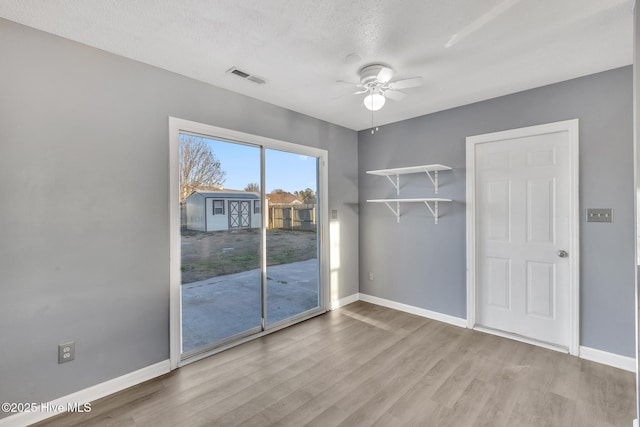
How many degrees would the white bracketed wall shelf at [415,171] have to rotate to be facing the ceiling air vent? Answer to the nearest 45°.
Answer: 0° — it already faces it

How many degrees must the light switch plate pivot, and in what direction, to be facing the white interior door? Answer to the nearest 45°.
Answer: approximately 90° to its right

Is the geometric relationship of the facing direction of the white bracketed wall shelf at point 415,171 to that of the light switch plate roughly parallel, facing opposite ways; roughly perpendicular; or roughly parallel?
roughly parallel

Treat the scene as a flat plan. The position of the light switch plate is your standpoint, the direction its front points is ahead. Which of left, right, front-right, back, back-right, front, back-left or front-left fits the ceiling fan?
front-right

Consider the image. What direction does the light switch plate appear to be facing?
toward the camera

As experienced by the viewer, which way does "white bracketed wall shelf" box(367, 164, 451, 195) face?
facing the viewer and to the left of the viewer

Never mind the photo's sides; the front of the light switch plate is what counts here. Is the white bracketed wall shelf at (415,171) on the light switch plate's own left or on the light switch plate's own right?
on the light switch plate's own right

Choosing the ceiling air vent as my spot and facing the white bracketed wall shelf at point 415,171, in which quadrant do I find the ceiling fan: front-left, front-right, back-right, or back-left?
front-right

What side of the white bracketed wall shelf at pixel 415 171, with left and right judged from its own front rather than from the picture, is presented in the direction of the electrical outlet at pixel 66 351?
front

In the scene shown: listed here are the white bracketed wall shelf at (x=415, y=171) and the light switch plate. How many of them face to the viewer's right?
0

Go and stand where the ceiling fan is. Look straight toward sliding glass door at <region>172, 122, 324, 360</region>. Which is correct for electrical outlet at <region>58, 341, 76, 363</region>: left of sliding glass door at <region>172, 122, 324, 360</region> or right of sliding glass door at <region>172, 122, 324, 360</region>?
left

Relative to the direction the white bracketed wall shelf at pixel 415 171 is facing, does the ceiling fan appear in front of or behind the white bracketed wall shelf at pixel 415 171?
in front

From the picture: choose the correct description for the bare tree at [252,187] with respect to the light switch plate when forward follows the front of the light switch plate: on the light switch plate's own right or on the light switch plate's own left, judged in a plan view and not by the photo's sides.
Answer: on the light switch plate's own right
